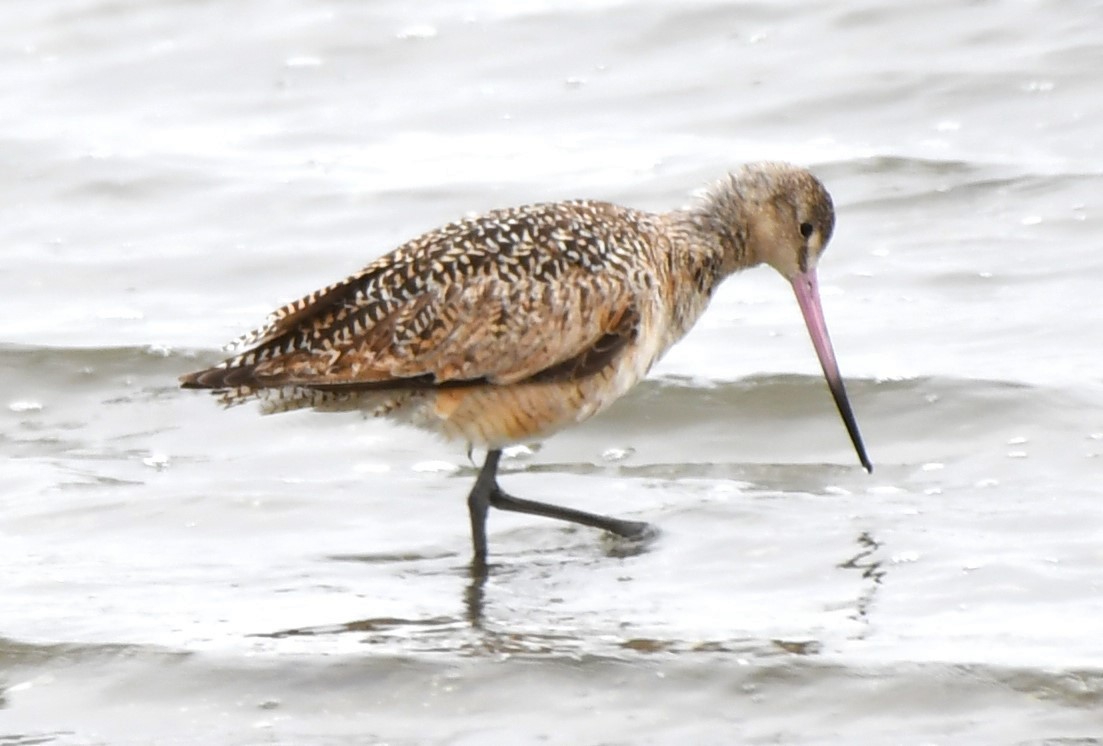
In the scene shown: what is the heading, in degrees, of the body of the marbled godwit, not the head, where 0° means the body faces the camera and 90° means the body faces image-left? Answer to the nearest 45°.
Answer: approximately 270°
